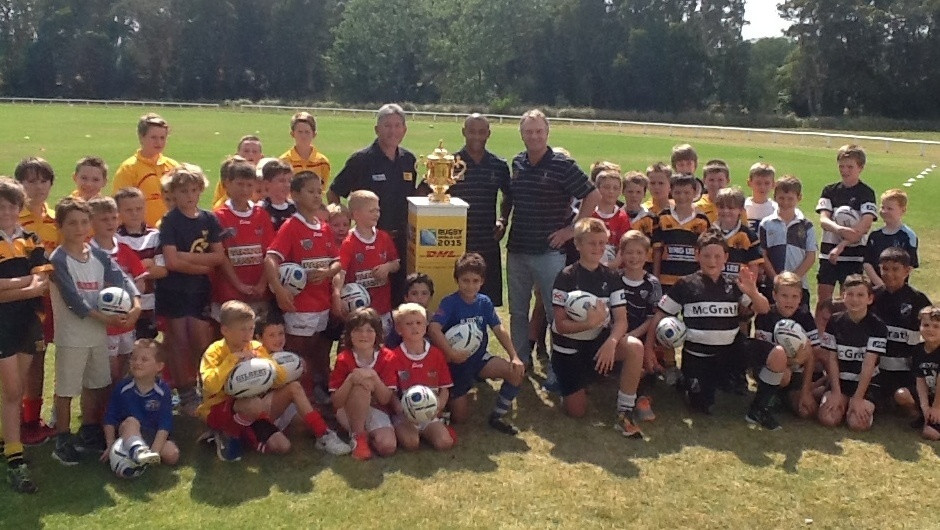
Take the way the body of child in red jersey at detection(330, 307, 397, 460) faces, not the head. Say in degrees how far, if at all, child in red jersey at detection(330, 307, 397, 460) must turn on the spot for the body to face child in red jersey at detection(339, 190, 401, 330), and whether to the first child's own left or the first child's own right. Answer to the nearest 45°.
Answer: approximately 180°

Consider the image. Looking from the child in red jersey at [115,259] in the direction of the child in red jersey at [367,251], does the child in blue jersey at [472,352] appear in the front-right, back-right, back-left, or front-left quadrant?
front-right

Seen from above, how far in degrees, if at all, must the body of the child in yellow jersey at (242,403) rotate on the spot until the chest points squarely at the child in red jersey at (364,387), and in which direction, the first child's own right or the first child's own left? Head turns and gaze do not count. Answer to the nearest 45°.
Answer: approximately 45° to the first child's own left

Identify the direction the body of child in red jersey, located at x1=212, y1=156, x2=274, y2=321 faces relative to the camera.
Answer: toward the camera

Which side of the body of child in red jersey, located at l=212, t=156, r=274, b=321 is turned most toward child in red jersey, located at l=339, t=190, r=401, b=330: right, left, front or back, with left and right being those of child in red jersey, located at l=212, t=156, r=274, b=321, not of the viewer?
left

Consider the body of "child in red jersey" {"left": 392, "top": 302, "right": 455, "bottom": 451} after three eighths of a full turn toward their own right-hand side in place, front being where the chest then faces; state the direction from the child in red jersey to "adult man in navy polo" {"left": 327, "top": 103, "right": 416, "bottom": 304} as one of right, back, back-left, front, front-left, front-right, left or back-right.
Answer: front-right

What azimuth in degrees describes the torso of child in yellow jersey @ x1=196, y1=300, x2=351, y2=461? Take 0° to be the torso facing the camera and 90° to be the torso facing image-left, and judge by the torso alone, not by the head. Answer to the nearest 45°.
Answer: approximately 315°

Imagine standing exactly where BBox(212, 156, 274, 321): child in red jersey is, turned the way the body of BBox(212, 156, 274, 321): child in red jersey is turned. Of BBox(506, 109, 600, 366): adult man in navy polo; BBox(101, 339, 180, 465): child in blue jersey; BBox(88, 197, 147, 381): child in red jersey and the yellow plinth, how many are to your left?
2

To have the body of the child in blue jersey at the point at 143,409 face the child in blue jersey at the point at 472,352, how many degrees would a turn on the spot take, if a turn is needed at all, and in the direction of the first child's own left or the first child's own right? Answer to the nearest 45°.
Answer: approximately 90° to the first child's own left

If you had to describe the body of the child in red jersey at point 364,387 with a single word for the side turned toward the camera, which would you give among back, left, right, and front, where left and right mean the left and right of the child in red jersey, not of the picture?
front

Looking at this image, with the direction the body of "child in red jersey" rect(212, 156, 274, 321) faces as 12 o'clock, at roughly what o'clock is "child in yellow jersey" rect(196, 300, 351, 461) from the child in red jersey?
The child in yellow jersey is roughly at 12 o'clock from the child in red jersey.

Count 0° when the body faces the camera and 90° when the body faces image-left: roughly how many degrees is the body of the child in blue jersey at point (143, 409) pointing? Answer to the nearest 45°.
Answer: approximately 0°
